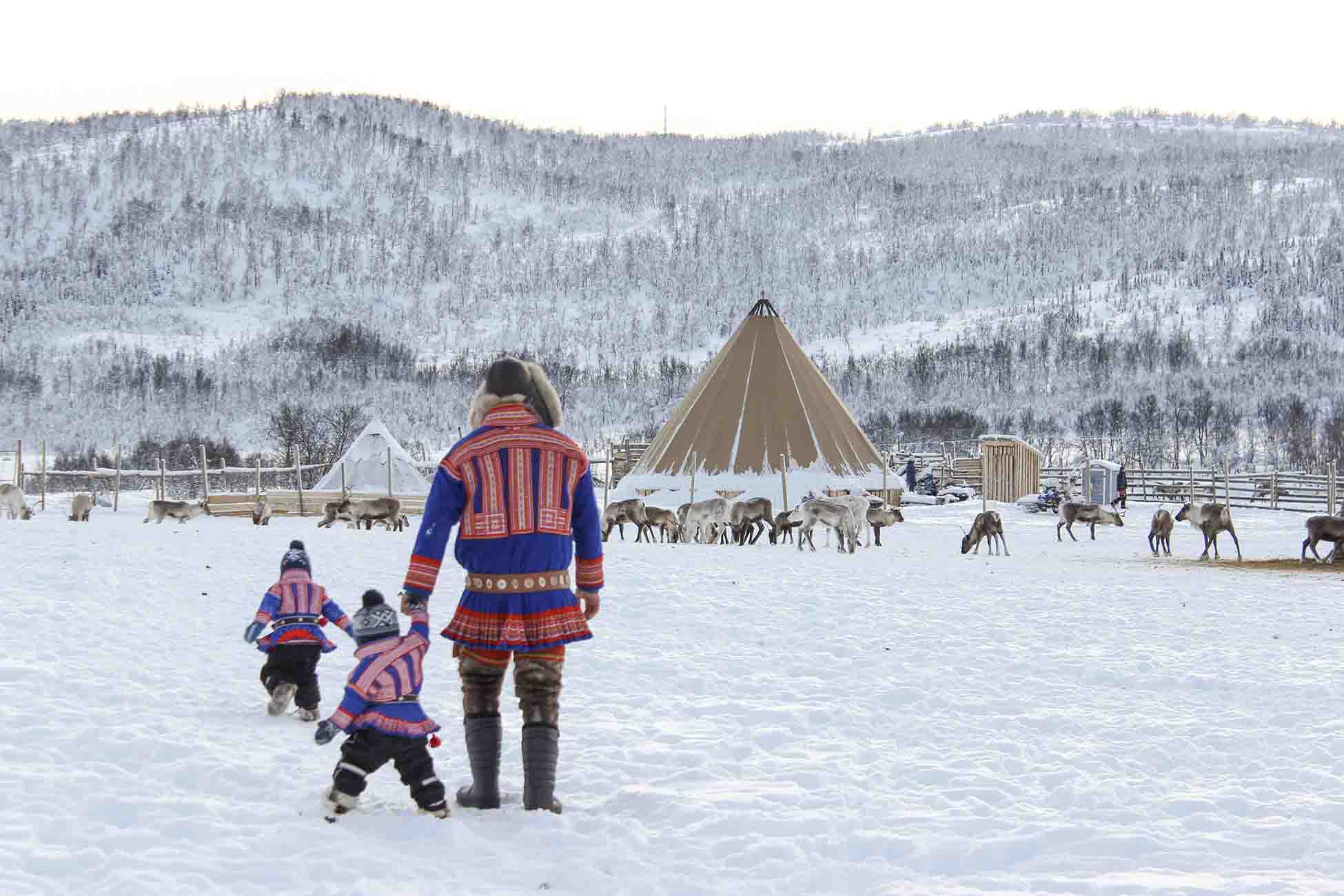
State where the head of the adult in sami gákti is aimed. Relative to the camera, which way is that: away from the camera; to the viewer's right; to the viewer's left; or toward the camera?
away from the camera

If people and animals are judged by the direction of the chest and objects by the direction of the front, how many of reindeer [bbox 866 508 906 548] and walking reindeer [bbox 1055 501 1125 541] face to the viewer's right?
2

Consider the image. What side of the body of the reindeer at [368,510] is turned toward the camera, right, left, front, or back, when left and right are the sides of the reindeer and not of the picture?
left

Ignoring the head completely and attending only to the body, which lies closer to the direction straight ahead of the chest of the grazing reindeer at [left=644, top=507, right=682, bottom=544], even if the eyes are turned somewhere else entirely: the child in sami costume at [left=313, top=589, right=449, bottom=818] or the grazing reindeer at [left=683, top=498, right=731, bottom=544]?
the grazing reindeer

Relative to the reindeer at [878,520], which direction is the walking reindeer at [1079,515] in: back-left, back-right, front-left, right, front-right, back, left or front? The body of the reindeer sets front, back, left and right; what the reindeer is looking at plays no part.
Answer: front-left

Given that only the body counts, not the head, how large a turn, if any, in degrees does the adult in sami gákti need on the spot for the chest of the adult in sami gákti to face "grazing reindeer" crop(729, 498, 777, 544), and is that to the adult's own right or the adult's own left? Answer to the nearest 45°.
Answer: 0° — they already face it

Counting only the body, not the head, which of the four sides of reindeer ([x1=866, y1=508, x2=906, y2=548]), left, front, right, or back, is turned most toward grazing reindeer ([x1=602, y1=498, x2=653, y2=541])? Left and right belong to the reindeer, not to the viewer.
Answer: back

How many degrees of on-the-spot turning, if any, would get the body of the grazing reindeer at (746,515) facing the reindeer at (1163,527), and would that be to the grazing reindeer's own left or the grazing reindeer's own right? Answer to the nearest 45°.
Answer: approximately 180°

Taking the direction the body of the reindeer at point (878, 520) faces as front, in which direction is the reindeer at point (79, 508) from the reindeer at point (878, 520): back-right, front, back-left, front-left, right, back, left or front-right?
back

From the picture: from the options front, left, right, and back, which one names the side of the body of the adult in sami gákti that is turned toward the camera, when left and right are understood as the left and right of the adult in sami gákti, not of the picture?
back

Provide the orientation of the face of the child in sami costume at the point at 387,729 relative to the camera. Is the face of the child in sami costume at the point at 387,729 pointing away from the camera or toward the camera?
away from the camera
